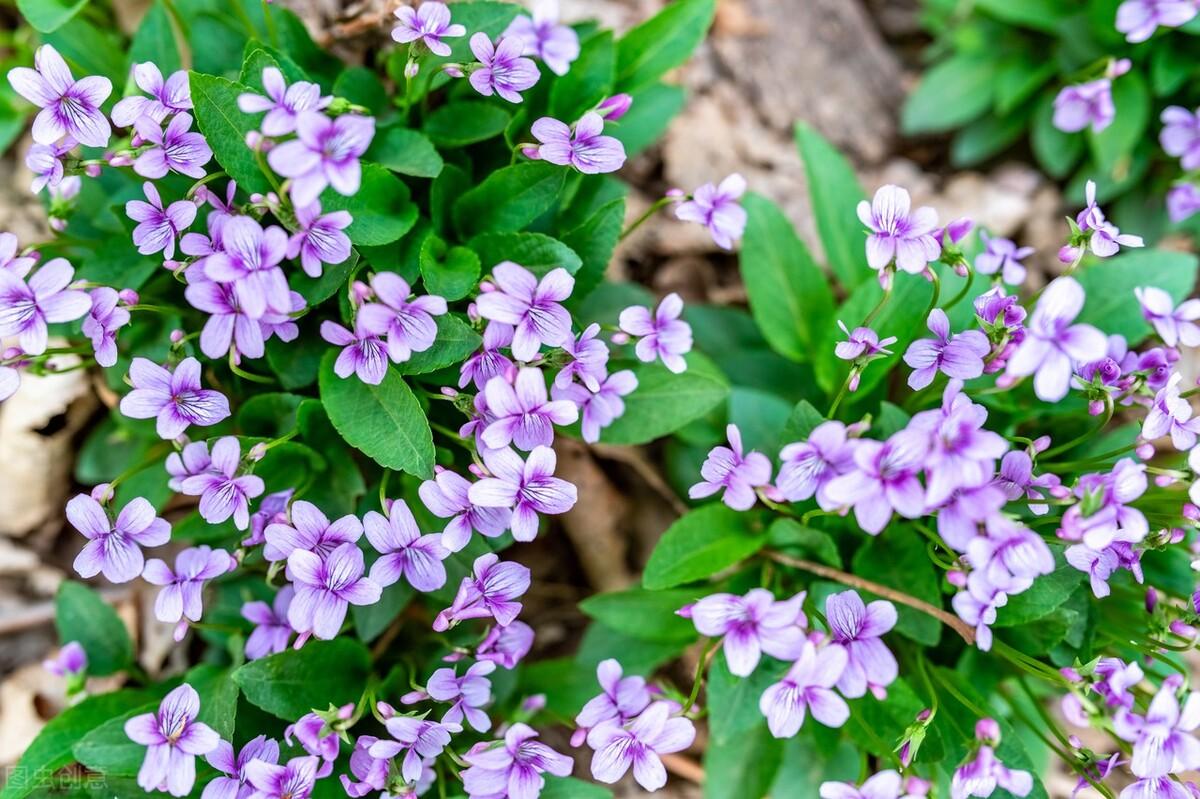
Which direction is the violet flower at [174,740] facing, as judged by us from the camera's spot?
facing the viewer

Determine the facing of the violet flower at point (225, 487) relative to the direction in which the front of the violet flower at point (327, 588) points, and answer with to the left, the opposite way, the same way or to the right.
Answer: the same way

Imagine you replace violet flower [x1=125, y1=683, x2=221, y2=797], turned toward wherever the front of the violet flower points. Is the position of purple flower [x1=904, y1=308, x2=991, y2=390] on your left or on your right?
on your left

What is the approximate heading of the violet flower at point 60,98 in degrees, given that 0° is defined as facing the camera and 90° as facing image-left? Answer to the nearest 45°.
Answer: approximately 0°

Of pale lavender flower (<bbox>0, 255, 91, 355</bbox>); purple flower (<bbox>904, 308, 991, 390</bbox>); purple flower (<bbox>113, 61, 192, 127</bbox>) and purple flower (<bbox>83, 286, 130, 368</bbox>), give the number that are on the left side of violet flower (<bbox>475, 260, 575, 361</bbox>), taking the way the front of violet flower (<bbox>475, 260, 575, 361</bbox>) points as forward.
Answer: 1

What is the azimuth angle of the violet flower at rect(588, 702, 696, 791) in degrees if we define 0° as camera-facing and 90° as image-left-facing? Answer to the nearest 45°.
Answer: approximately 0°

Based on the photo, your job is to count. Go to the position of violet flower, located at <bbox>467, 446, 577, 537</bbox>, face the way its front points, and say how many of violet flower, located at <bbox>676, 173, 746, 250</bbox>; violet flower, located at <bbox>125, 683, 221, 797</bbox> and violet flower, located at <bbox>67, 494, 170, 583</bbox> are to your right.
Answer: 2

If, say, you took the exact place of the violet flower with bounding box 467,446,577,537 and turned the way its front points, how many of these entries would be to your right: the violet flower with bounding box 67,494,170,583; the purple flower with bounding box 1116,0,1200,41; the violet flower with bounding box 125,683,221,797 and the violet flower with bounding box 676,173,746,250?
2

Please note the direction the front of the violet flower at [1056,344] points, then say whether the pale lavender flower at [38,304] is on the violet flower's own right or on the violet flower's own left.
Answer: on the violet flower's own right

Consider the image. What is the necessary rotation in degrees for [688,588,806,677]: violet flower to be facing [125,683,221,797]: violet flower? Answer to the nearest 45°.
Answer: approximately 90° to its right

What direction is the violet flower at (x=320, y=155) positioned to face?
toward the camera

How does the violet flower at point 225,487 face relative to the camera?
toward the camera

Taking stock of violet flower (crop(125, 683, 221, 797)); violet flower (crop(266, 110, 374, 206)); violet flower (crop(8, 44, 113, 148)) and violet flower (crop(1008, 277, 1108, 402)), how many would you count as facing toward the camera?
4

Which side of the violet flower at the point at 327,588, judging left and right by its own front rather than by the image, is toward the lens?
front

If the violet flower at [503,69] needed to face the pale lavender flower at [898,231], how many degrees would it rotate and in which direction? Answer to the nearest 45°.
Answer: approximately 45° to its left
